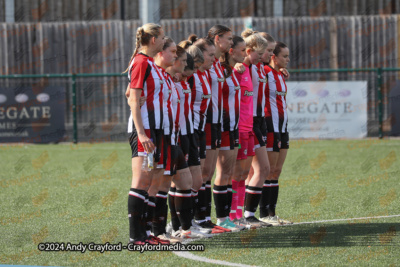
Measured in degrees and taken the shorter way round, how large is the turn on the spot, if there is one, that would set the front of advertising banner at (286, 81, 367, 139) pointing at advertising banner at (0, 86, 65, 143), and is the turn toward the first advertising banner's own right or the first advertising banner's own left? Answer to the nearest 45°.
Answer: approximately 90° to the first advertising banner's own right

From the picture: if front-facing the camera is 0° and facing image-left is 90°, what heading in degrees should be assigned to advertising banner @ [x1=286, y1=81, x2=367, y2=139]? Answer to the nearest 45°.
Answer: approximately 0°

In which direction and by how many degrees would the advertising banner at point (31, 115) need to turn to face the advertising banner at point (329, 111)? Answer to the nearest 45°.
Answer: approximately 90° to its left

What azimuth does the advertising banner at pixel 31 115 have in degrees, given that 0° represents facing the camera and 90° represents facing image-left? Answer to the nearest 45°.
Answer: approximately 0°
